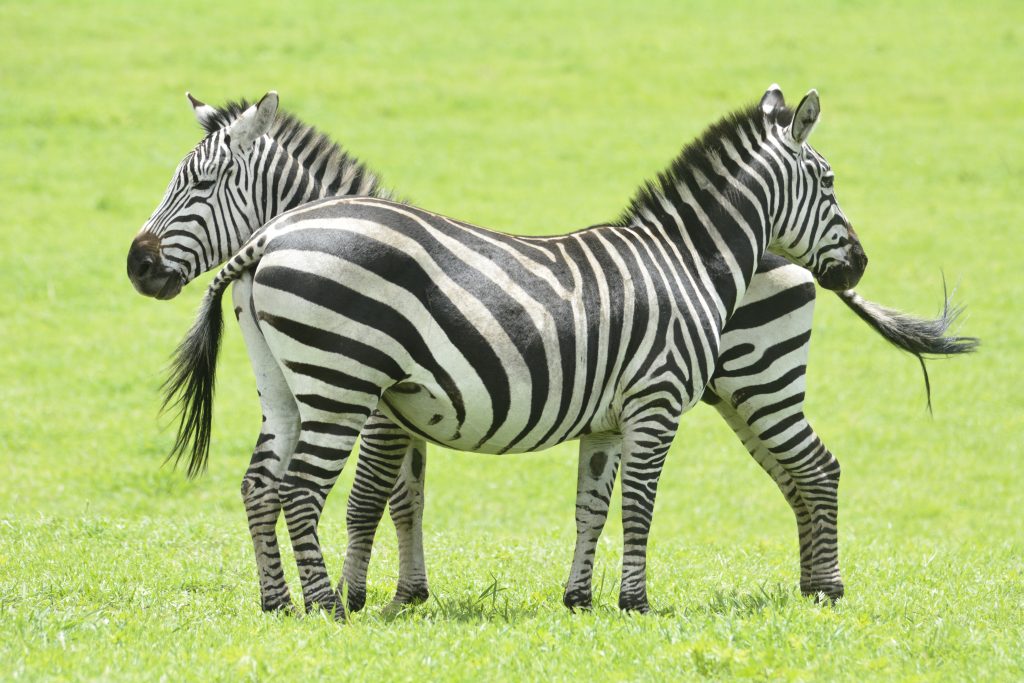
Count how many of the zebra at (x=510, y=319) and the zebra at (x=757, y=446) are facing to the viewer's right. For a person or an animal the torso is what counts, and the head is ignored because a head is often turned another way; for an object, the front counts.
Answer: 1

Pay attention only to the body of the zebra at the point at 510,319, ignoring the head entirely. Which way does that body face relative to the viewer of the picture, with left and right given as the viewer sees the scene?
facing to the right of the viewer

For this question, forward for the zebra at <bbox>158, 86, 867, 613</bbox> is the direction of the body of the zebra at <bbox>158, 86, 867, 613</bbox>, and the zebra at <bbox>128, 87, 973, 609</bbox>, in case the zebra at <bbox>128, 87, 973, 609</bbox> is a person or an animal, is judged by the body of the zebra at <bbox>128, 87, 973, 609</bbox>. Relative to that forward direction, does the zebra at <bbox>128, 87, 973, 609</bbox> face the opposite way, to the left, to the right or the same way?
the opposite way
